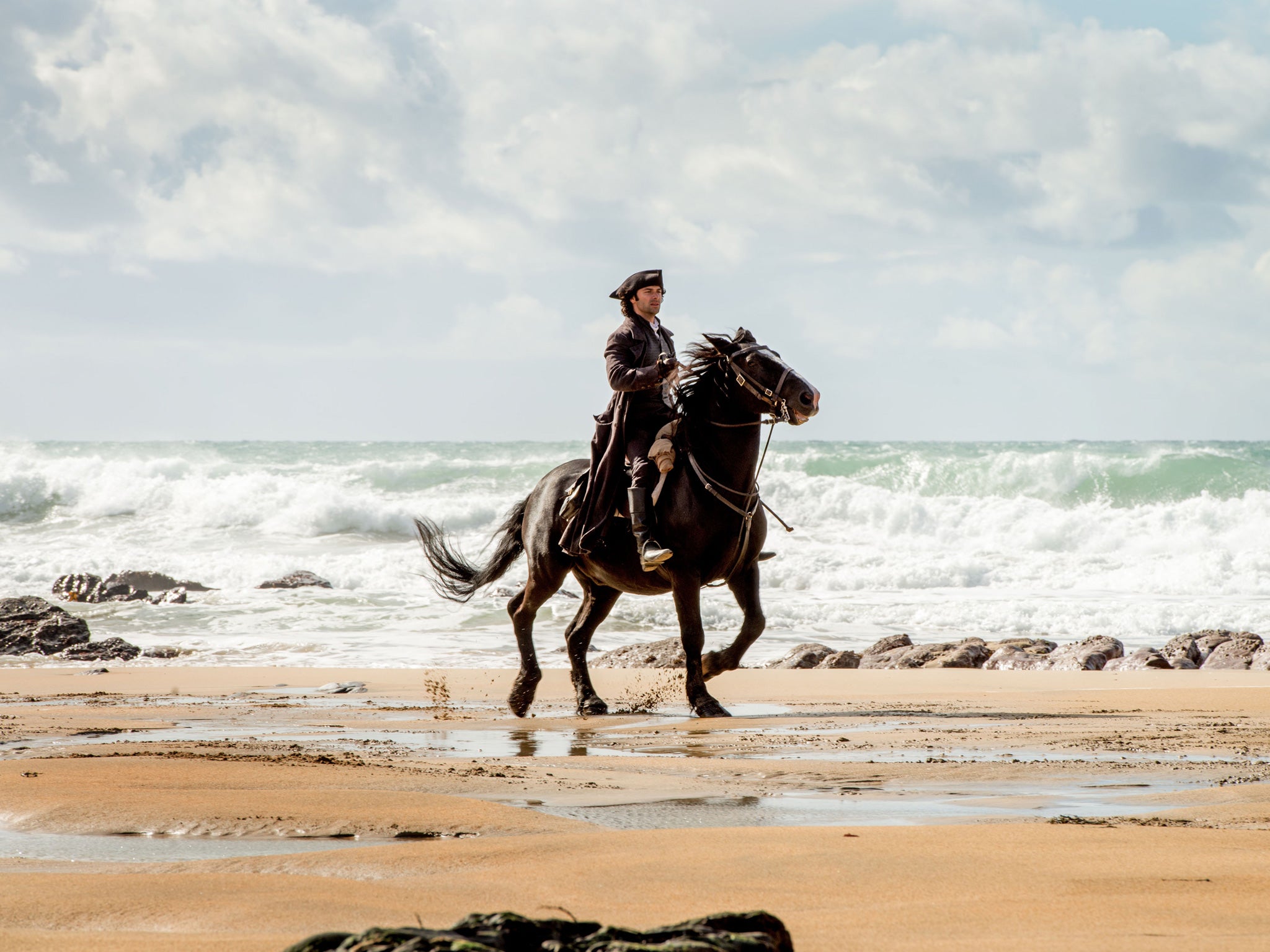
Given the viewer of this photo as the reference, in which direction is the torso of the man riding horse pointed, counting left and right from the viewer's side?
facing the viewer and to the right of the viewer

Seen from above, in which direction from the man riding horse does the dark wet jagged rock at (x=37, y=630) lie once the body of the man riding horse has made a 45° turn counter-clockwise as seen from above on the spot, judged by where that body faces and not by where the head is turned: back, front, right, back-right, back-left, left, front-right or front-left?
back-left

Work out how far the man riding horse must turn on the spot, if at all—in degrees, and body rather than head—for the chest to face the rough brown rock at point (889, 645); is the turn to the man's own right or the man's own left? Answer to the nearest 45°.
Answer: approximately 90° to the man's own left

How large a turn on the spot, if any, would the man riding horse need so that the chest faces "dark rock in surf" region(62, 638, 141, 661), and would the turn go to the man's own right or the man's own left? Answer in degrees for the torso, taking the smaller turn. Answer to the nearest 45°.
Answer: approximately 180°

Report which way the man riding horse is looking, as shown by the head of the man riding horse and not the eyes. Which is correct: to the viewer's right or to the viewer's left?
to the viewer's right

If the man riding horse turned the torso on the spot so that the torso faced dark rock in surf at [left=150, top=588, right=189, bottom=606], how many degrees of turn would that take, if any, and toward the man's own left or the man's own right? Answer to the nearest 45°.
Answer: approximately 180°

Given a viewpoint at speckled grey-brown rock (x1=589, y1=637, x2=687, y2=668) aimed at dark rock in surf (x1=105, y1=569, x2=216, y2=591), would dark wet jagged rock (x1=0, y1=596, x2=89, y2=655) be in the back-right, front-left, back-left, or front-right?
front-left

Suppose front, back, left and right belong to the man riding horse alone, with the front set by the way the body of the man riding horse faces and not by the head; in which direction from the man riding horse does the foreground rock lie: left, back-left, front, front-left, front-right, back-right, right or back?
front-right
